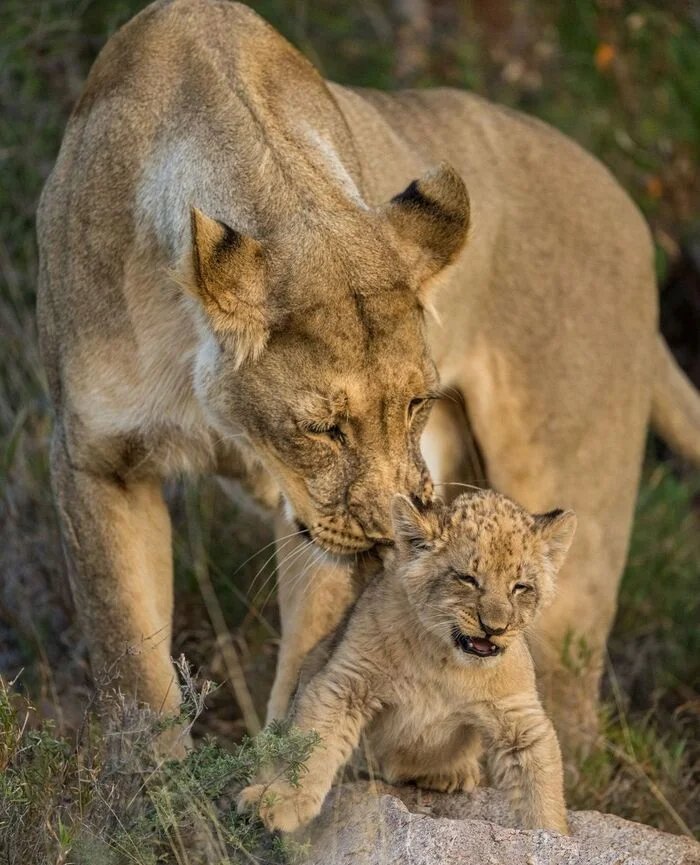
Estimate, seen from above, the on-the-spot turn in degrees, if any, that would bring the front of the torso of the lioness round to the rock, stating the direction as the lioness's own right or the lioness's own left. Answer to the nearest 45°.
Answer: approximately 45° to the lioness's own left

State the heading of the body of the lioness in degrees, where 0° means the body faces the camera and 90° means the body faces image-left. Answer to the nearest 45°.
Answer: approximately 45°

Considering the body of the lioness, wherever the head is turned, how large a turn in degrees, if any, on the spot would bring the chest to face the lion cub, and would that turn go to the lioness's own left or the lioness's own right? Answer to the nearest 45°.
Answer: approximately 45° to the lioness's own left
